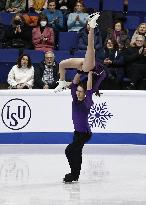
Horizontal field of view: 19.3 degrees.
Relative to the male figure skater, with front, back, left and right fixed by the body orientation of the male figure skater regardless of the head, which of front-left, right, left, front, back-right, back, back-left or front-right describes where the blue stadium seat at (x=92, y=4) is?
back-right

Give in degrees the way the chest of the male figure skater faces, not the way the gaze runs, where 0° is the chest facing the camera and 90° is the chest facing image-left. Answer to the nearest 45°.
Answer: approximately 45°

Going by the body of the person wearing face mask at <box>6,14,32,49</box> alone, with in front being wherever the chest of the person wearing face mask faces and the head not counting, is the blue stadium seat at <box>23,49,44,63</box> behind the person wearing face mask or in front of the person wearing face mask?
in front

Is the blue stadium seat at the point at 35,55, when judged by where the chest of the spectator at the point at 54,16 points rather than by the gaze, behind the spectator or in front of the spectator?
in front

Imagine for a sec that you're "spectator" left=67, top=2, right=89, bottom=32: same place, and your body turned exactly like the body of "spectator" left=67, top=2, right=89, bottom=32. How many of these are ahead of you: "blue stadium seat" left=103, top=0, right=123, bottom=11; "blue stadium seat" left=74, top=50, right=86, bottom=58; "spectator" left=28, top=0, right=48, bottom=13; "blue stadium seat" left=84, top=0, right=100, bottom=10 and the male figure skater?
2

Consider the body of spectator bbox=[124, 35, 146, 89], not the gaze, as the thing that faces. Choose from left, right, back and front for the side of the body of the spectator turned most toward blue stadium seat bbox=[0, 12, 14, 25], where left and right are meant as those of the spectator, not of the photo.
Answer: right
